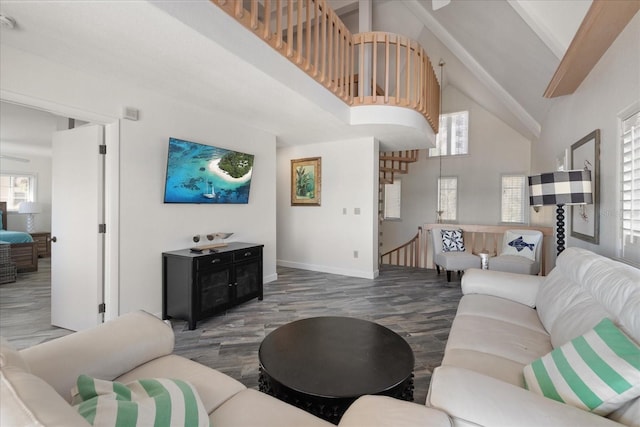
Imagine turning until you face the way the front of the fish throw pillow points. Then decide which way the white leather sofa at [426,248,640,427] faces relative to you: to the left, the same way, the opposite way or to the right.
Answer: to the right

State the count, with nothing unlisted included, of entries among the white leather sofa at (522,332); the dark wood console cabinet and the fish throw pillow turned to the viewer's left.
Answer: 1

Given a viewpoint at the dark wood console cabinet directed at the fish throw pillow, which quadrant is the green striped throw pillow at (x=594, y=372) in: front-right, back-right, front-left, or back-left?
front-right

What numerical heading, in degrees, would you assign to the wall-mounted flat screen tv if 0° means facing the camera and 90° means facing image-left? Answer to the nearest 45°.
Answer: approximately 315°

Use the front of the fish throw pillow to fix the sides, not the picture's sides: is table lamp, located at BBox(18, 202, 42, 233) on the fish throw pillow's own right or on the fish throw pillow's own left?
on the fish throw pillow's own right

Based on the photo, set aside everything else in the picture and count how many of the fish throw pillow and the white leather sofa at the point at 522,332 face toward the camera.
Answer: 1

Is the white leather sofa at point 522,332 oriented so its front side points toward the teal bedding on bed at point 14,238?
yes

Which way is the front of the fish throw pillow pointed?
toward the camera

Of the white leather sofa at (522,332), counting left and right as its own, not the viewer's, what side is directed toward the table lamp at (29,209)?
front

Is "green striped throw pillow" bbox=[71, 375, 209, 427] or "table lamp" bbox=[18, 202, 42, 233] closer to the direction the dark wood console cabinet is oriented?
the green striped throw pillow

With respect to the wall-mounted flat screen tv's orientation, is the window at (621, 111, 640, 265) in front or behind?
in front

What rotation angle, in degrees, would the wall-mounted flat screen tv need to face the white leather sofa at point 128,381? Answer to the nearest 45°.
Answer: approximately 45° to its right

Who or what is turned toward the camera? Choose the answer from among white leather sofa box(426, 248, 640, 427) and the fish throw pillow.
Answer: the fish throw pillow

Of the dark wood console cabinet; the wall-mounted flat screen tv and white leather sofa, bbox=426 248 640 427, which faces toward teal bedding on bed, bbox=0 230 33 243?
the white leather sofa

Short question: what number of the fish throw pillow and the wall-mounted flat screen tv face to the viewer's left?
0

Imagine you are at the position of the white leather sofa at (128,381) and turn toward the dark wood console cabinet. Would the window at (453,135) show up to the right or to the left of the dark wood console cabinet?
right

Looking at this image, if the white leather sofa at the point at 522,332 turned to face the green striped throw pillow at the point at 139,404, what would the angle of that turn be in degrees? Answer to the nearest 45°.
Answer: approximately 45° to its left

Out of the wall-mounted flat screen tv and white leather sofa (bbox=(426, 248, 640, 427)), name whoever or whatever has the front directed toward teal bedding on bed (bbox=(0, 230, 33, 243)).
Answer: the white leather sofa

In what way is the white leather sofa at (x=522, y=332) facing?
to the viewer's left

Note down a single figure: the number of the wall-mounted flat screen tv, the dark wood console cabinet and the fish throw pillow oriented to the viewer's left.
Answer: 0
